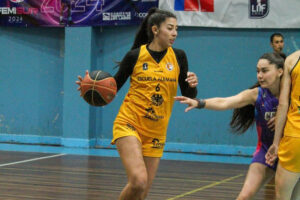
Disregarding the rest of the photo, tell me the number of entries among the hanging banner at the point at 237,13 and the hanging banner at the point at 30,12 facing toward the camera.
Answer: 2

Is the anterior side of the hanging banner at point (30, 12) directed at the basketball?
yes

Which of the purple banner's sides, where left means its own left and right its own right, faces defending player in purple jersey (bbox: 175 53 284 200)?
front

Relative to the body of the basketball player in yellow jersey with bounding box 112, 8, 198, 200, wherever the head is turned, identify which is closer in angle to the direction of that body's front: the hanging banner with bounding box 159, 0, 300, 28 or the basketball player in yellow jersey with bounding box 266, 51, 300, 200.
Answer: the basketball player in yellow jersey

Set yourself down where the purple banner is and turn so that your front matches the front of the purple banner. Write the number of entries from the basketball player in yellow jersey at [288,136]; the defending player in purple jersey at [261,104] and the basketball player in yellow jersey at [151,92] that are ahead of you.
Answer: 3

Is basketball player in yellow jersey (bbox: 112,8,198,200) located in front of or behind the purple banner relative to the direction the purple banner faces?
in front

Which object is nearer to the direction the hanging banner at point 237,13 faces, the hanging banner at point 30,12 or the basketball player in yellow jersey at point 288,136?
the basketball player in yellow jersey

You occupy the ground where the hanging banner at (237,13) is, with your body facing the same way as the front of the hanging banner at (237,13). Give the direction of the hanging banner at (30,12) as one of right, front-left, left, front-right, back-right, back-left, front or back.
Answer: right

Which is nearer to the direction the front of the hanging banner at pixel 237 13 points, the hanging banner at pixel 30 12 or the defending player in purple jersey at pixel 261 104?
the defending player in purple jersey

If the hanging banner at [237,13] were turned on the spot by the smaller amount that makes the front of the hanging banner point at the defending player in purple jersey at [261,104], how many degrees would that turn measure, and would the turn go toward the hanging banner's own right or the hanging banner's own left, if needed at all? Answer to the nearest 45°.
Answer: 0° — it already faces them

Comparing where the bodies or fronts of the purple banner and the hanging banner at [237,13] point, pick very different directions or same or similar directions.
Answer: same or similar directions

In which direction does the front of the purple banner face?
toward the camera

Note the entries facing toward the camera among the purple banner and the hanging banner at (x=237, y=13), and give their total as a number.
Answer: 2

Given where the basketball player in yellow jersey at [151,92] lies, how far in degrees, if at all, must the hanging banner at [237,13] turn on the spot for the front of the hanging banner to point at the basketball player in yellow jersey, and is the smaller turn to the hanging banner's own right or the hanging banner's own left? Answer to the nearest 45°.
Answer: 0° — it already faces them
